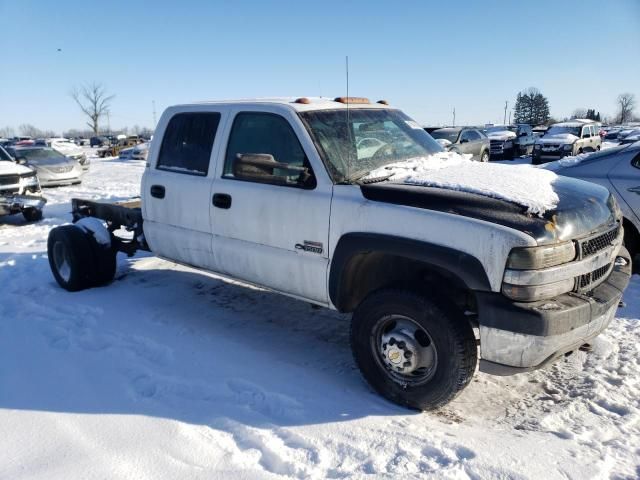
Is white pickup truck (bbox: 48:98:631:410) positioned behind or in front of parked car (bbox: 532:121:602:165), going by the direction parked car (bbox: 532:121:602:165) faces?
in front

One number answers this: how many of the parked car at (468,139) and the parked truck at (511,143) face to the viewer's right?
0

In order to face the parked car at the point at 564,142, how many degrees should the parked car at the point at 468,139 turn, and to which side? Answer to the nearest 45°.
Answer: approximately 180°

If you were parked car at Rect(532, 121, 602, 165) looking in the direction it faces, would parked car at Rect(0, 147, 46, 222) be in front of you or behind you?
in front

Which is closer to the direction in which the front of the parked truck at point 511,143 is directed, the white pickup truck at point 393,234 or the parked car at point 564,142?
the white pickup truck

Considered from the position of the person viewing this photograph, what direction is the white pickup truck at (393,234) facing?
facing the viewer and to the right of the viewer

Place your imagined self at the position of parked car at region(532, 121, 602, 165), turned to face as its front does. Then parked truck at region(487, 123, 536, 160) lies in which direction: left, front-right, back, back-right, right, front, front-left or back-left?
right

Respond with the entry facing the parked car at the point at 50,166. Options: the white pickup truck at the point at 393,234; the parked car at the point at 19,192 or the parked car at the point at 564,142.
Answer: the parked car at the point at 564,142

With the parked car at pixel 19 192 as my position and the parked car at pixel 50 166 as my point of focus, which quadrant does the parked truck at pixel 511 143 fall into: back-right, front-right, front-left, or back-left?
front-right

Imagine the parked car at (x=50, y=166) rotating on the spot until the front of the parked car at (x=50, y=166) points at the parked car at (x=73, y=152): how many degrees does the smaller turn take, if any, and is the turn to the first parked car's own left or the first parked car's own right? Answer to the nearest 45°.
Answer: approximately 135° to the first parked car's own left

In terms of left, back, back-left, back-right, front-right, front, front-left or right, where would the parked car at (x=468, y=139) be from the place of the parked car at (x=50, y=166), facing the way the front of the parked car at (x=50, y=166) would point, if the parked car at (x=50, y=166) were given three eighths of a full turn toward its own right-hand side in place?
back

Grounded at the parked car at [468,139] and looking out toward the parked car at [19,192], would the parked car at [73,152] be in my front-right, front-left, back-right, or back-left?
front-right

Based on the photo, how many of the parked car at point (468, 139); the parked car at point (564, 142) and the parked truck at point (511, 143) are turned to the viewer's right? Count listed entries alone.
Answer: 0

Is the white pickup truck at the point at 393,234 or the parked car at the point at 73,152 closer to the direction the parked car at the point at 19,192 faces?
the white pickup truck
